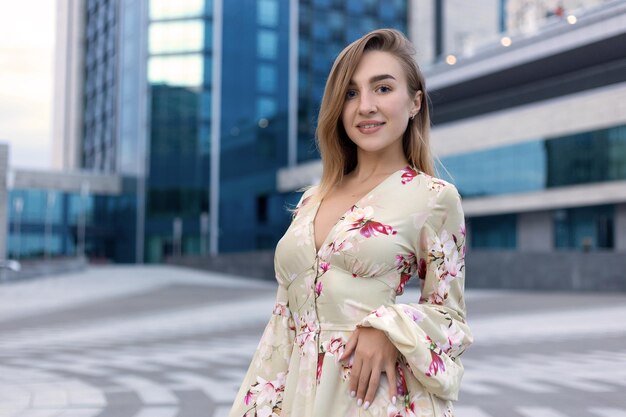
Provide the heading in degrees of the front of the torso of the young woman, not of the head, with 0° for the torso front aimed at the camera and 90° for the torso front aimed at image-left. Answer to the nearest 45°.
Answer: approximately 45°
